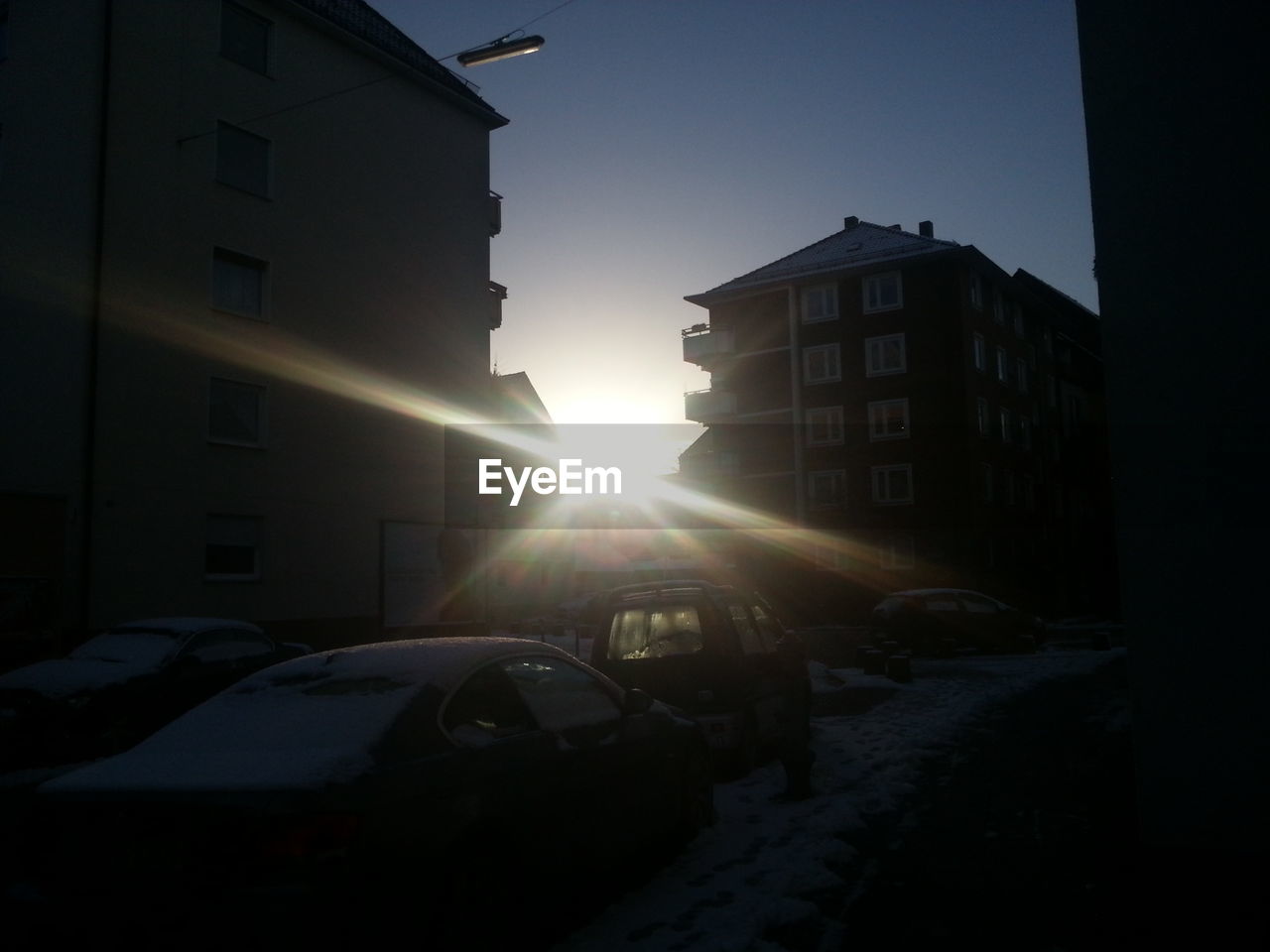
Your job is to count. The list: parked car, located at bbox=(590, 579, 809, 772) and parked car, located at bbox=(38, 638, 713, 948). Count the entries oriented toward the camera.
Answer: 0

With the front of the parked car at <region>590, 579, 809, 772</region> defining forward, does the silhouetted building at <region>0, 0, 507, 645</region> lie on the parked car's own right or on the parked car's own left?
on the parked car's own left

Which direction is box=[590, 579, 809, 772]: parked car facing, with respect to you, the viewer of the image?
facing away from the viewer and to the right of the viewer

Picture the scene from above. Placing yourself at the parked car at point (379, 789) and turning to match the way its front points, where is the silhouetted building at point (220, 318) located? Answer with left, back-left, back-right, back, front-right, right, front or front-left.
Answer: front-left

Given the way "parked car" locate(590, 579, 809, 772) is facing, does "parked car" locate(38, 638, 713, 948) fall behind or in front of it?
behind

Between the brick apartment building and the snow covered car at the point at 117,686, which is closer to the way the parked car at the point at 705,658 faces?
the brick apartment building

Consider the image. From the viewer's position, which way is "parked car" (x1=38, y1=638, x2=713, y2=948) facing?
facing away from the viewer and to the right of the viewer

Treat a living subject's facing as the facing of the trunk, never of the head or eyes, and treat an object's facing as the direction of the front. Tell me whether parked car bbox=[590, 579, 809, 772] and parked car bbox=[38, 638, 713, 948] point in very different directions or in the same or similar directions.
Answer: same or similar directions

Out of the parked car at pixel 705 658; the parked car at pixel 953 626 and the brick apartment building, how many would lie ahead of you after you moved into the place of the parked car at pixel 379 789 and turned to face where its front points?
3

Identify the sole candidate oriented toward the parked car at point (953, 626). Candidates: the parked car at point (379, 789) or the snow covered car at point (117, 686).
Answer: the parked car at point (379, 789)

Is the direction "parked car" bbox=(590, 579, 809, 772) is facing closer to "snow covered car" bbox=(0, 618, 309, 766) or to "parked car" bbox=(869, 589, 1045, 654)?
the parked car

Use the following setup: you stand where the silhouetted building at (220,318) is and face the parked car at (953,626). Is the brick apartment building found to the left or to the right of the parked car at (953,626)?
left

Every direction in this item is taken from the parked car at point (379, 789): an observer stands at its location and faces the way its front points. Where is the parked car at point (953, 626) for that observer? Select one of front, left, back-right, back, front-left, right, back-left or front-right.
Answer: front
